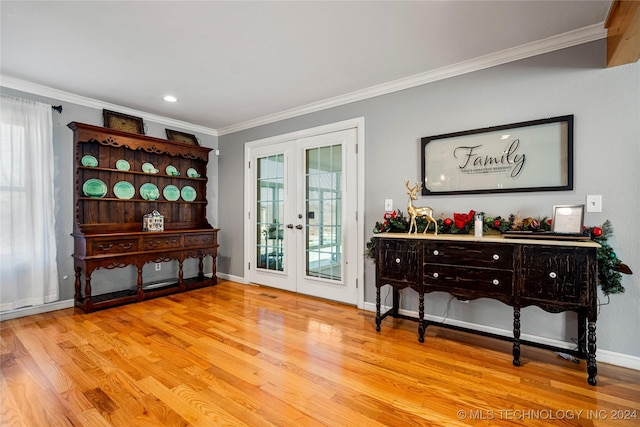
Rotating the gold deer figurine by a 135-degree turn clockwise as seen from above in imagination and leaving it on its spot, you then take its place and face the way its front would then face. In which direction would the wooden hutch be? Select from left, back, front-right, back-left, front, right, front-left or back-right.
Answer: back-left

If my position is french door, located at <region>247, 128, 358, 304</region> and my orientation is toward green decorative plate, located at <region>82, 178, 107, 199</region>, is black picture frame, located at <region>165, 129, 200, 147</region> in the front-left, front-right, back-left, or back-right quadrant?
front-right

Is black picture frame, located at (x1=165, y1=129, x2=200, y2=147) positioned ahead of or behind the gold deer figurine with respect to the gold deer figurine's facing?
ahead

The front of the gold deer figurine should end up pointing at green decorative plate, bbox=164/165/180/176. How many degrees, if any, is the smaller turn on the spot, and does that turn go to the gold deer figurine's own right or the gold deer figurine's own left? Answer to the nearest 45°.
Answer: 0° — it already faces it

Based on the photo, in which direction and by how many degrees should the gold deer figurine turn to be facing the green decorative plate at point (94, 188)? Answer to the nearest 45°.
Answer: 0° — it already faces it

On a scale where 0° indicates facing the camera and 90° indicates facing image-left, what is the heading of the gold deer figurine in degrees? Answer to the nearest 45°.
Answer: approximately 90°

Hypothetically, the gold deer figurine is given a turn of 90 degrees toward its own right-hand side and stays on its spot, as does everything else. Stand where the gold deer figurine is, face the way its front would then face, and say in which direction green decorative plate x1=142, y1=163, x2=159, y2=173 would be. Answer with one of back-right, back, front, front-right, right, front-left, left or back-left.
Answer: left

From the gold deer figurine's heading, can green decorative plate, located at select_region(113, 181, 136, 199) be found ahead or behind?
ahead

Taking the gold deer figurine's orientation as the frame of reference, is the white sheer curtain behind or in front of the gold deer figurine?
in front

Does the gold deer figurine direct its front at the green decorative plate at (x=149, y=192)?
yes

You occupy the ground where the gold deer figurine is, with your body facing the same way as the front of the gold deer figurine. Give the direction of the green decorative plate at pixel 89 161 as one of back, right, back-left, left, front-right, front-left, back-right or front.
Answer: front
